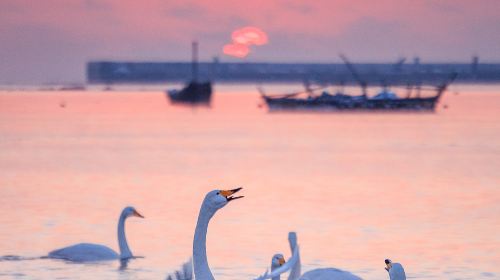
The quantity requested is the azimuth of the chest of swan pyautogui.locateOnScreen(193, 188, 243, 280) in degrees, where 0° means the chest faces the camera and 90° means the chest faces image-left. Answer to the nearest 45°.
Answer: approximately 270°
